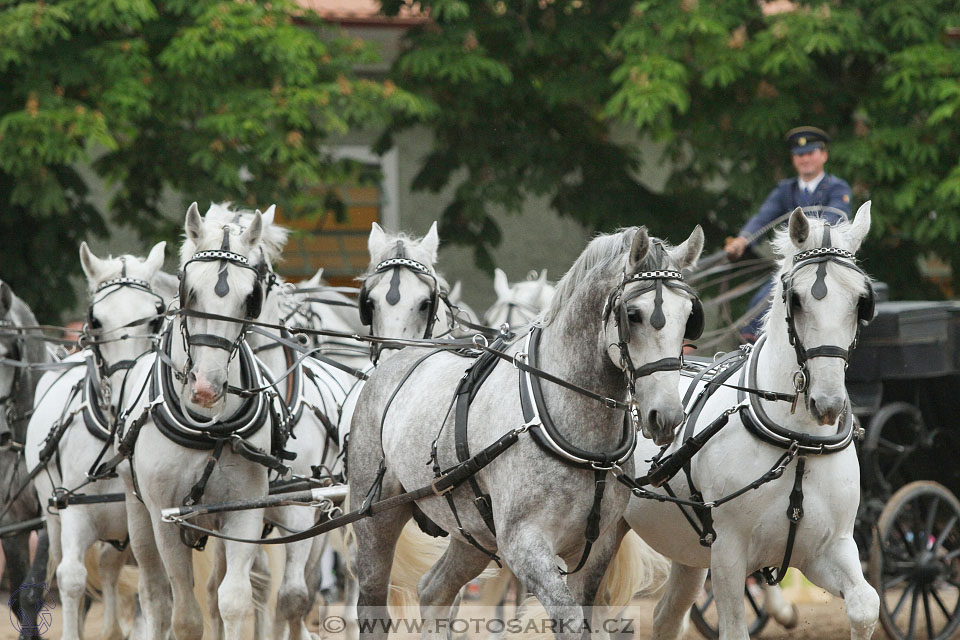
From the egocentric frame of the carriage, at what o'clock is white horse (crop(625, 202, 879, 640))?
The white horse is roughly at 11 o'clock from the carriage.

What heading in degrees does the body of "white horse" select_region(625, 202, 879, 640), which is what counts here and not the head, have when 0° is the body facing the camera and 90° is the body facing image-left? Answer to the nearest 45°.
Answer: approximately 315°

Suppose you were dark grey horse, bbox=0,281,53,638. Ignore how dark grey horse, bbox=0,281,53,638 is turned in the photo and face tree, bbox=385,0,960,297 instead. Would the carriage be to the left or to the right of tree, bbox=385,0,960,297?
right

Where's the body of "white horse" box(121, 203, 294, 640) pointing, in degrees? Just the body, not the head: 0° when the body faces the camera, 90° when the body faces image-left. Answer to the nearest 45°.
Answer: approximately 0°

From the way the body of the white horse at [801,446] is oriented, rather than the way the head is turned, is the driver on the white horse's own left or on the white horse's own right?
on the white horse's own left
